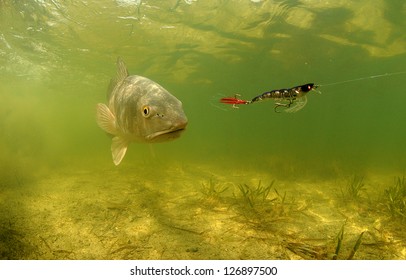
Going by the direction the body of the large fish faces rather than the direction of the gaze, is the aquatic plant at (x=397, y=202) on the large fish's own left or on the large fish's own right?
on the large fish's own left

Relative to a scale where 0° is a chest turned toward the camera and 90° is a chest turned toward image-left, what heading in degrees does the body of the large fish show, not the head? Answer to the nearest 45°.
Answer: approximately 315°

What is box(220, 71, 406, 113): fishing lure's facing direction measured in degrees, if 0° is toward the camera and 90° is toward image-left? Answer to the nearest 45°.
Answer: approximately 270°

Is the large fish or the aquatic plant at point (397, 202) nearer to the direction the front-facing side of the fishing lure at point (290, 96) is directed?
the aquatic plant
